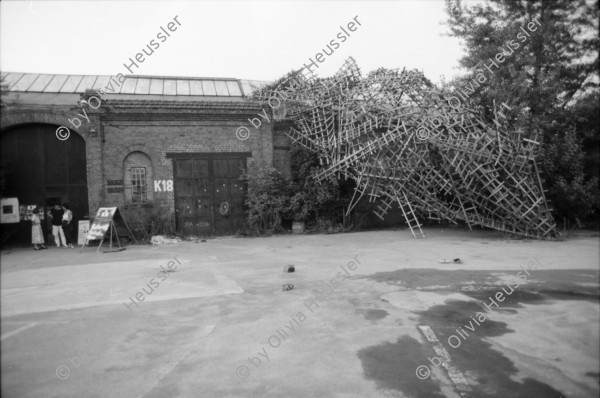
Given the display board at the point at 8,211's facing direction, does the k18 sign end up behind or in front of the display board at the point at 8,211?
behind

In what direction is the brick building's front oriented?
toward the camera

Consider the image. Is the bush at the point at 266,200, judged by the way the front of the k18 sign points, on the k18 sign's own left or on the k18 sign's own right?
on the k18 sign's own left

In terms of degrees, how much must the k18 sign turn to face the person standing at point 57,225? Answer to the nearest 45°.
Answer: approximately 90° to its right

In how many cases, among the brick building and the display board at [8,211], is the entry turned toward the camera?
2

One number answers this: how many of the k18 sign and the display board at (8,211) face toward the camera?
2

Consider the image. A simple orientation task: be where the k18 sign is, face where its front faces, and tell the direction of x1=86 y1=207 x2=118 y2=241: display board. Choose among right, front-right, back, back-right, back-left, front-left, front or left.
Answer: front-right

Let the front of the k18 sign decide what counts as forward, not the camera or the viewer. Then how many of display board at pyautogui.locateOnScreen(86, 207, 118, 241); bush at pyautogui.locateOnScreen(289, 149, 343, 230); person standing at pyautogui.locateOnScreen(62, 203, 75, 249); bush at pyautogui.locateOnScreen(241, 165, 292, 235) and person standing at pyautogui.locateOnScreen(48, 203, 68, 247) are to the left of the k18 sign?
2

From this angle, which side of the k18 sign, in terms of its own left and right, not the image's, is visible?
front

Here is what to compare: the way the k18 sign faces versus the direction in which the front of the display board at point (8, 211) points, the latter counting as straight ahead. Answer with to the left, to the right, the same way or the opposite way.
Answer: the same way
